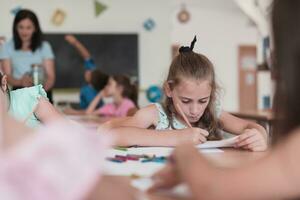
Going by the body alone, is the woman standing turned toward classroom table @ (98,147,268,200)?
yes

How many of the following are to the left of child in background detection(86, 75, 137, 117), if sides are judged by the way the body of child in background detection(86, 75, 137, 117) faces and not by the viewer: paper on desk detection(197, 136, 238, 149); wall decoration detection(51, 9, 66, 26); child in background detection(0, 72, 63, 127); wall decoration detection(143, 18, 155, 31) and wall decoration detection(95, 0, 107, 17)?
2

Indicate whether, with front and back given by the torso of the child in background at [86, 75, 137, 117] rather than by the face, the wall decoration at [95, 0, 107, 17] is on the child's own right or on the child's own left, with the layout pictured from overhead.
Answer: on the child's own right

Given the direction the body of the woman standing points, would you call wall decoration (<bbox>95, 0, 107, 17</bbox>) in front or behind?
behind

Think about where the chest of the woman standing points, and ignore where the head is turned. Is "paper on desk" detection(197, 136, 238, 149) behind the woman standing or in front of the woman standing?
in front

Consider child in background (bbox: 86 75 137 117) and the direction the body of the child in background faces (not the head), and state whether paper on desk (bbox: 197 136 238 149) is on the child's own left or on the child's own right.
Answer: on the child's own left

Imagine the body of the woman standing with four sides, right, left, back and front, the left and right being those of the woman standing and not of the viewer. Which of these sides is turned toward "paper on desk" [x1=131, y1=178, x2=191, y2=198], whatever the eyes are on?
front
